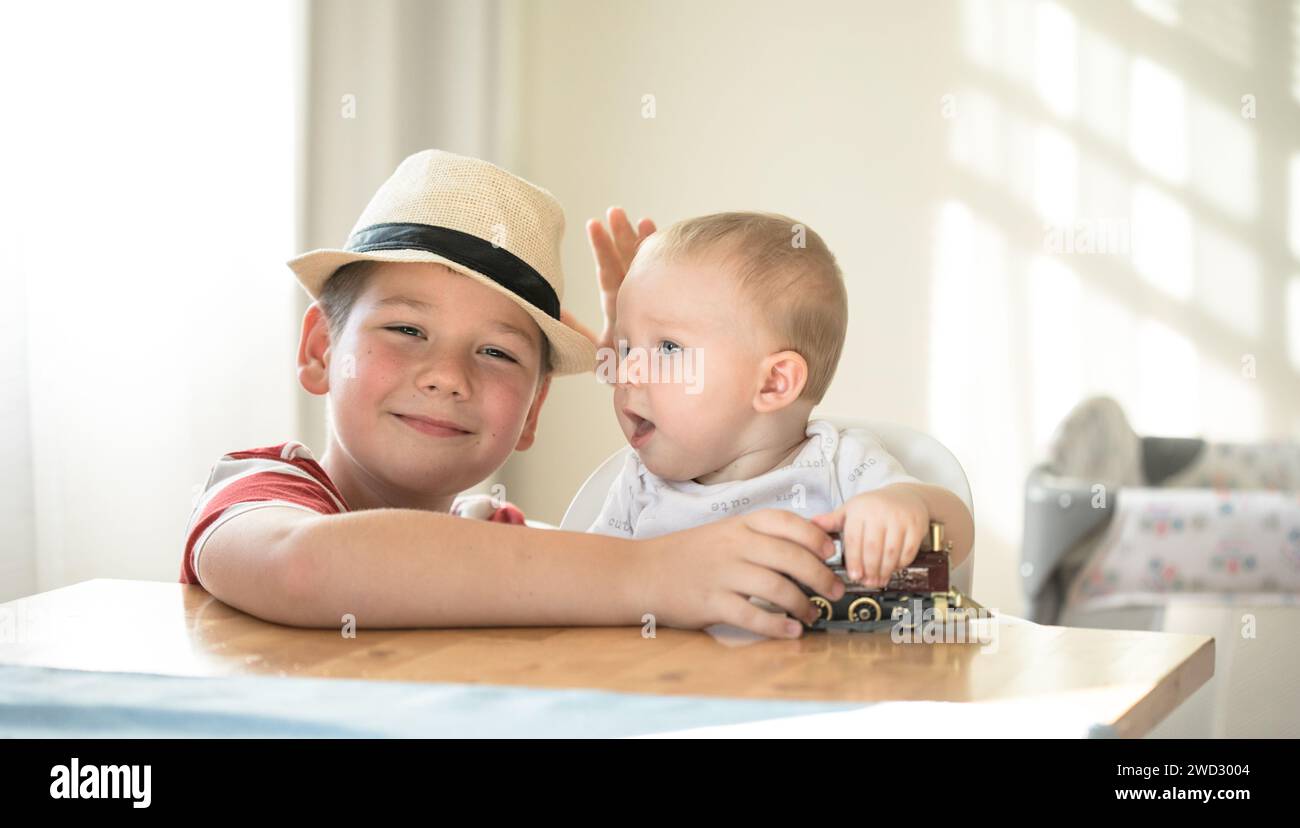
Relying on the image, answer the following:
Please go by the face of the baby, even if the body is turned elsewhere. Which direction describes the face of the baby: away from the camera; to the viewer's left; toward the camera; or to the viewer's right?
to the viewer's left

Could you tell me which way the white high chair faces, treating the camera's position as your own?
facing the viewer

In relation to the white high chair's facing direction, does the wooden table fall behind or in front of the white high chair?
in front

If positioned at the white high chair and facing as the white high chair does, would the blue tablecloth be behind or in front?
in front

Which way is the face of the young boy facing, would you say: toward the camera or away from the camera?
toward the camera
